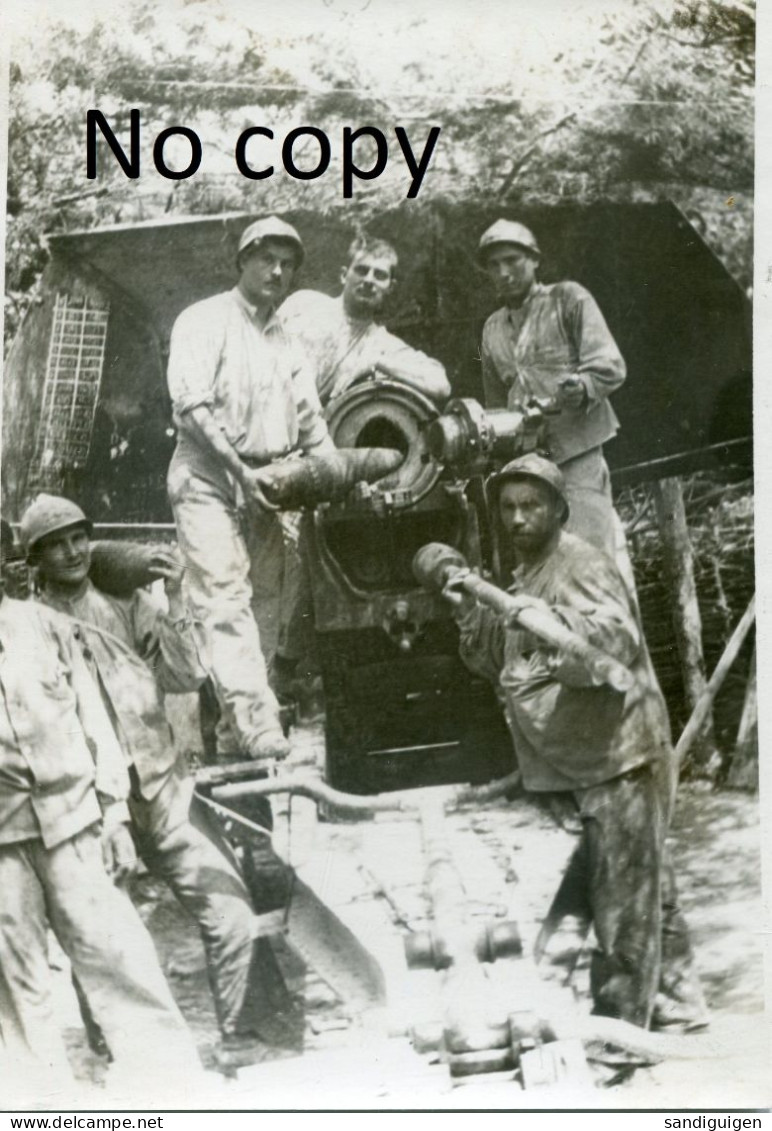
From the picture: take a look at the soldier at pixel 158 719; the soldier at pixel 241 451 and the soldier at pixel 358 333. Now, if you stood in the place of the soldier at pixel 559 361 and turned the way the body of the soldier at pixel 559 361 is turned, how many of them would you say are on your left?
0

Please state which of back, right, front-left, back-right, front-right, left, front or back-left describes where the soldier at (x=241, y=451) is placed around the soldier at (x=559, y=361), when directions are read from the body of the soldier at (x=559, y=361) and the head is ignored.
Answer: front-right

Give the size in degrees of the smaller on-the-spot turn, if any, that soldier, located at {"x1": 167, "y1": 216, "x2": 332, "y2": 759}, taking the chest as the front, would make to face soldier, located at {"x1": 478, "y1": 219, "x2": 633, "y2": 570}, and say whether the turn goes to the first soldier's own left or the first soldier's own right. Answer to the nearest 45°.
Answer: approximately 45° to the first soldier's own left

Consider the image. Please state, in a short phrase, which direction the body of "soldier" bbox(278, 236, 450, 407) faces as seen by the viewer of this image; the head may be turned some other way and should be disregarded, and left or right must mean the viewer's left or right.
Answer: facing the viewer

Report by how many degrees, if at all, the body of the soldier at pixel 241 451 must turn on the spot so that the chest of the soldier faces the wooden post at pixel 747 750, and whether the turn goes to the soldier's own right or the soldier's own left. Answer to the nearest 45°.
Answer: approximately 45° to the soldier's own left

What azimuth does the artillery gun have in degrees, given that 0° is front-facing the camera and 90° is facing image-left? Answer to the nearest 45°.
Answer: approximately 180°

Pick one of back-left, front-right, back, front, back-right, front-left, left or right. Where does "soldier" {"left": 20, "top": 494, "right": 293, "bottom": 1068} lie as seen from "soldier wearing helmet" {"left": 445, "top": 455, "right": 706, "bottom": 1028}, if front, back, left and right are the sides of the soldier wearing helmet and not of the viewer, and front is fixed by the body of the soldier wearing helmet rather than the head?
front-right

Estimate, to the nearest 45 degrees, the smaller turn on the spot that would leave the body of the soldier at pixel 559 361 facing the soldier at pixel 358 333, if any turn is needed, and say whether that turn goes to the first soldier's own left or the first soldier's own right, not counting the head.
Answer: approximately 45° to the first soldier's own right

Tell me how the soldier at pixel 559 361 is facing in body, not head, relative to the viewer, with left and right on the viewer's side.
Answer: facing the viewer and to the left of the viewer

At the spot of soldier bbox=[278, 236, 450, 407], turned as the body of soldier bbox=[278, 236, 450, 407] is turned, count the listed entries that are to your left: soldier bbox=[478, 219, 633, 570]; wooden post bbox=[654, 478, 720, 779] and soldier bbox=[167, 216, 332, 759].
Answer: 2

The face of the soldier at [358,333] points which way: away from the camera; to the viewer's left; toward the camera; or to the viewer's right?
toward the camera

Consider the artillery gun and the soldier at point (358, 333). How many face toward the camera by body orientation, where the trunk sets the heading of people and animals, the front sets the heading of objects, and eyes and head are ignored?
1

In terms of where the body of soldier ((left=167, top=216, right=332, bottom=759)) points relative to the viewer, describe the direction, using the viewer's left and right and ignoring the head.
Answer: facing the viewer and to the right of the viewer

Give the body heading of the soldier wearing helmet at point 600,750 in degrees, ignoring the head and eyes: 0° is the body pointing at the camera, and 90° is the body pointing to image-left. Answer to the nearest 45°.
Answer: approximately 45°

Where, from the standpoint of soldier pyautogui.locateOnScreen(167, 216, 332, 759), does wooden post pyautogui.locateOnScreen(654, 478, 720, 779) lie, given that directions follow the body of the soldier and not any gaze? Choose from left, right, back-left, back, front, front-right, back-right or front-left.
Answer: front-left
